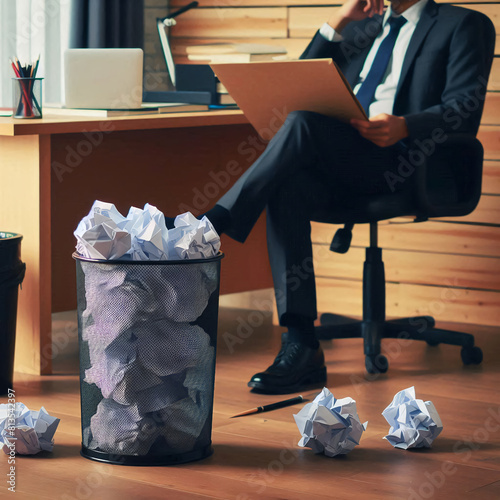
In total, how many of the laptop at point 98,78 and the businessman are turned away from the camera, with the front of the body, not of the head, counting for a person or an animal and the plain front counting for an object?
1

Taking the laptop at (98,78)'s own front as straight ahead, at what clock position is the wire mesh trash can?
The wire mesh trash can is roughly at 6 o'clock from the laptop.

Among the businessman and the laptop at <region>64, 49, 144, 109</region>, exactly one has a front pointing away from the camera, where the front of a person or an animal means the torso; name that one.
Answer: the laptop

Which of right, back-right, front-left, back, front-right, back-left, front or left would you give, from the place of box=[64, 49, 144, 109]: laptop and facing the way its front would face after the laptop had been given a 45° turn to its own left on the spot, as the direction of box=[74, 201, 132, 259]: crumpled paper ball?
back-left

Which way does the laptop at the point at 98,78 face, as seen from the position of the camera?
facing away from the viewer

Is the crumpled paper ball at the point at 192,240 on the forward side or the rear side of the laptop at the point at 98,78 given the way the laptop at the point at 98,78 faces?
on the rear side

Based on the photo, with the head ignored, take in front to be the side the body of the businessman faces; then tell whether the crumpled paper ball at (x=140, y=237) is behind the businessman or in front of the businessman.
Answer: in front

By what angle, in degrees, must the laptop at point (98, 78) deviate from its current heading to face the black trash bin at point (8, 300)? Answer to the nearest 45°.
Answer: approximately 180°

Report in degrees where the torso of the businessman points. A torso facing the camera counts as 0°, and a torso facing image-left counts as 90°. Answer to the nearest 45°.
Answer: approximately 45°

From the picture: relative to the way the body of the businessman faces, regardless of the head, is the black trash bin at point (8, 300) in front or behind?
in front
